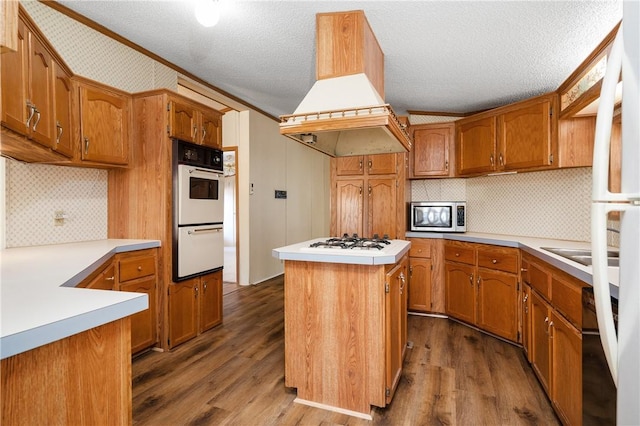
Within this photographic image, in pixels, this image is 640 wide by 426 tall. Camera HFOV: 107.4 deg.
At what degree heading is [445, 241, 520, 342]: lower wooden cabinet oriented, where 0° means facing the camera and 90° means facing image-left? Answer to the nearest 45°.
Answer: approximately 45°

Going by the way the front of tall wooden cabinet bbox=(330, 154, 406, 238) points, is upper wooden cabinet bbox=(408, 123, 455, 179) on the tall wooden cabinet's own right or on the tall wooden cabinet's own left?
on the tall wooden cabinet's own left

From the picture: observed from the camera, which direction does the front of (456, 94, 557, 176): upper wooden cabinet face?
facing the viewer and to the left of the viewer

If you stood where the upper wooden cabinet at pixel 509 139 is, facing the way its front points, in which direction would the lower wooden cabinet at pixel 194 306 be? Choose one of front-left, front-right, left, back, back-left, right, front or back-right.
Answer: front

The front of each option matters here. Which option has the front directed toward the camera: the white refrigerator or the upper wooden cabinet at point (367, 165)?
the upper wooden cabinet

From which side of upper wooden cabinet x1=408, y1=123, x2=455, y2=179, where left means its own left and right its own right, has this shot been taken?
front

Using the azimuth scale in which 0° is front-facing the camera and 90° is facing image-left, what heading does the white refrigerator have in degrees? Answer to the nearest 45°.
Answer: approximately 90°

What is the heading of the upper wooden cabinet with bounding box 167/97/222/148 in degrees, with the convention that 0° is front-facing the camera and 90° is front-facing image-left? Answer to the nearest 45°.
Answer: approximately 315°

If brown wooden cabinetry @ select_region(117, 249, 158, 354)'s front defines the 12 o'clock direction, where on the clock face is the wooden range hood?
The wooden range hood is roughly at 12 o'clock from the brown wooden cabinetry.

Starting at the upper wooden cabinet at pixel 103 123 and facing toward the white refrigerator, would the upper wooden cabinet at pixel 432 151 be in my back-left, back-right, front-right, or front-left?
front-left

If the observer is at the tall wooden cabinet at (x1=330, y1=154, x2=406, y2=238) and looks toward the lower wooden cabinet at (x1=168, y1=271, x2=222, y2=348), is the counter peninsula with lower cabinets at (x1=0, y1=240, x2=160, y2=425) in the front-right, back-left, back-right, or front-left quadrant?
front-left

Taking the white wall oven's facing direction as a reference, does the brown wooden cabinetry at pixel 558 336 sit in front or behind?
in front

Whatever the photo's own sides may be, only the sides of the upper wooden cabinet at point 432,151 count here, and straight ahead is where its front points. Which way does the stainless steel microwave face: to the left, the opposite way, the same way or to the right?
the same way

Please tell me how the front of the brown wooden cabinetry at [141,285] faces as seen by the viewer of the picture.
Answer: facing the viewer and to the right of the viewer

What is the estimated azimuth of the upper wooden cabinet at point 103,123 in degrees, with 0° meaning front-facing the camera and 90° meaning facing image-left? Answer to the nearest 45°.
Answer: approximately 315°

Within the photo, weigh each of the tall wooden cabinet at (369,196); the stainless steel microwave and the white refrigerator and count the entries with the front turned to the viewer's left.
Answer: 1
